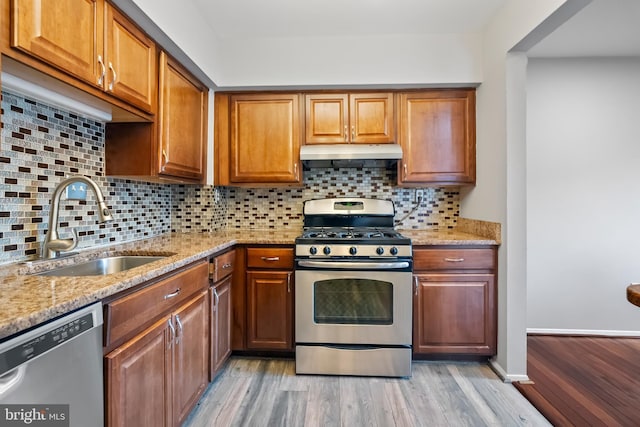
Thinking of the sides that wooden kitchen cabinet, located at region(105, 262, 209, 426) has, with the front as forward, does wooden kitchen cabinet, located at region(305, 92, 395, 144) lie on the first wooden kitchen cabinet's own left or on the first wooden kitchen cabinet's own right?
on the first wooden kitchen cabinet's own left

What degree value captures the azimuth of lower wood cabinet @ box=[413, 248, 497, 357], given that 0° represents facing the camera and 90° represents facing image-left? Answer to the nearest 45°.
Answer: approximately 0°

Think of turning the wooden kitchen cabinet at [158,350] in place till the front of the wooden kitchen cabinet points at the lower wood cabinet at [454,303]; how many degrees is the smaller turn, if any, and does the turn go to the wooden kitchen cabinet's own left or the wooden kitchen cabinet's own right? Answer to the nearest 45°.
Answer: approximately 45° to the wooden kitchen cabinet's own left
